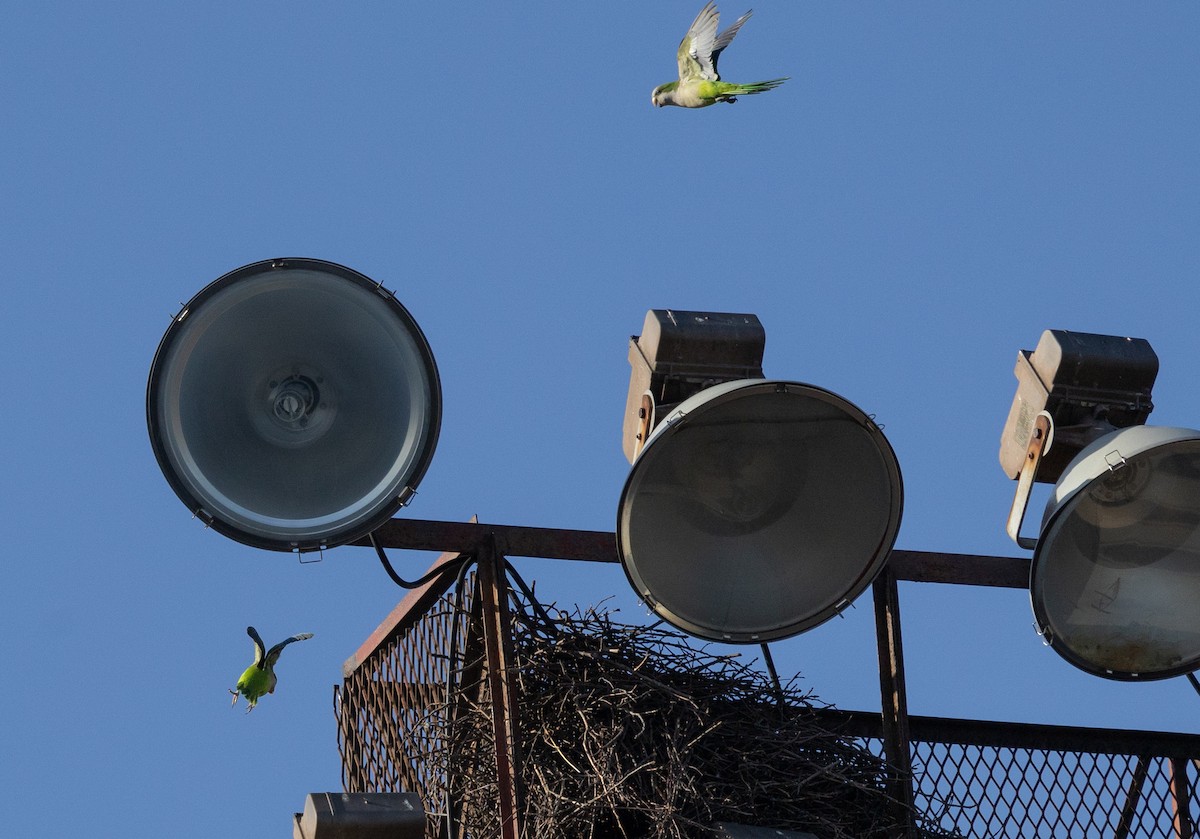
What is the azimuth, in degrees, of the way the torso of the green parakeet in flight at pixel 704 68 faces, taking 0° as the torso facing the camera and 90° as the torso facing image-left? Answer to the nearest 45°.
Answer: approximately 90°
